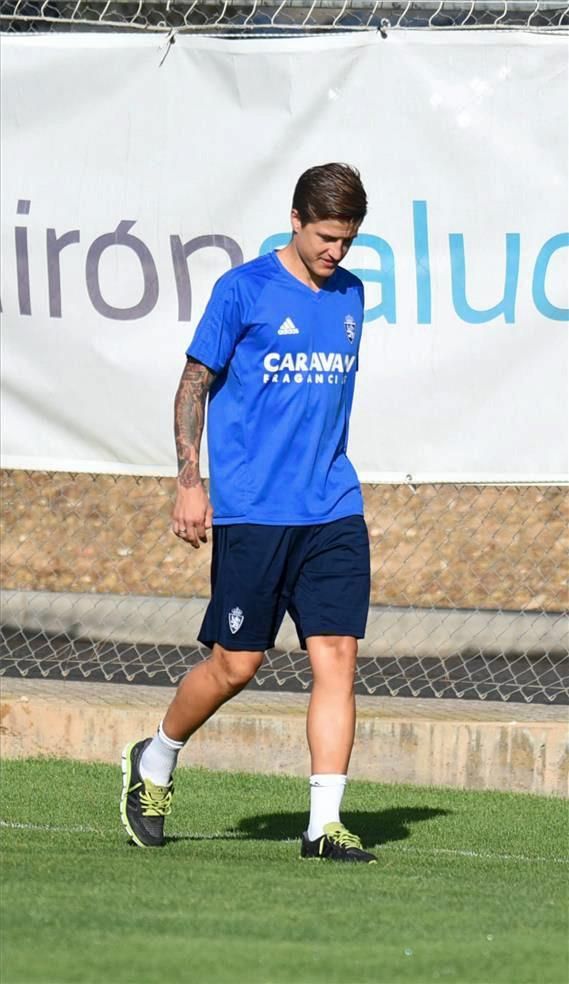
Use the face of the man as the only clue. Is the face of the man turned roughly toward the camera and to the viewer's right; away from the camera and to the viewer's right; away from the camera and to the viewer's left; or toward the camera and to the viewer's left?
toward the camera and to the viewer's right

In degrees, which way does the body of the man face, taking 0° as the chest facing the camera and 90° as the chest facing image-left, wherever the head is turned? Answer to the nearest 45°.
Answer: approximately 315°
